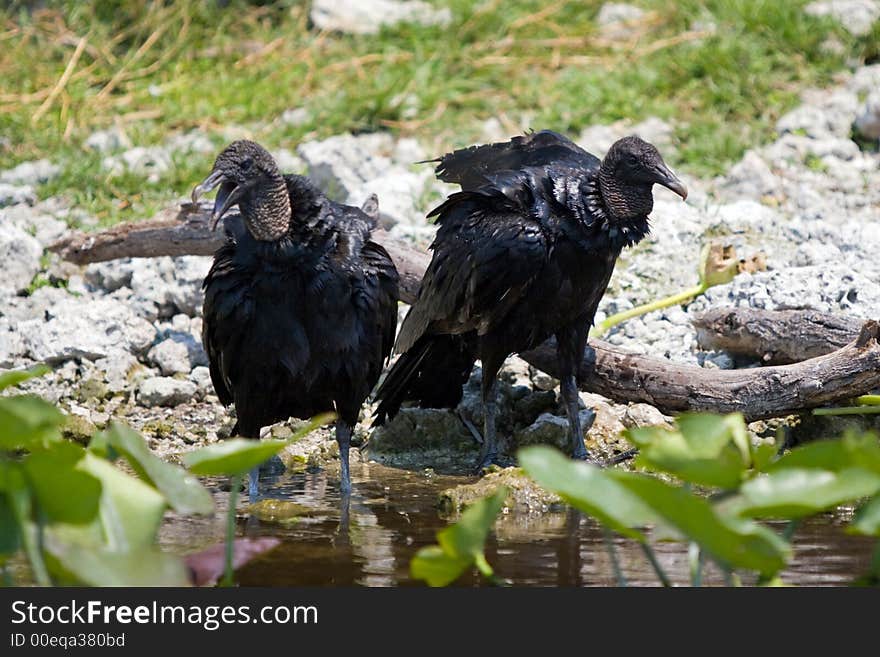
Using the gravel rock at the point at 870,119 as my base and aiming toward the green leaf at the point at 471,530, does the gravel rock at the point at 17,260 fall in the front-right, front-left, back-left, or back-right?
front-right

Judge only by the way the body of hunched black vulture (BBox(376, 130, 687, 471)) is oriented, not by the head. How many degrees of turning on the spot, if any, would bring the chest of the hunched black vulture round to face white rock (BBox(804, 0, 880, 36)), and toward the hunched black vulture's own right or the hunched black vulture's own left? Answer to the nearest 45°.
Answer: approximately 90° to the hunched black vulture's own left

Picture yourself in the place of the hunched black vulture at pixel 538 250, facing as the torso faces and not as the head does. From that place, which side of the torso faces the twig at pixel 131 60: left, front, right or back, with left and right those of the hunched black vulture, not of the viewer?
back

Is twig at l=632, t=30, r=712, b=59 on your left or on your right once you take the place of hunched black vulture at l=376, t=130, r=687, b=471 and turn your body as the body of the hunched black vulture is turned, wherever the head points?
on your left

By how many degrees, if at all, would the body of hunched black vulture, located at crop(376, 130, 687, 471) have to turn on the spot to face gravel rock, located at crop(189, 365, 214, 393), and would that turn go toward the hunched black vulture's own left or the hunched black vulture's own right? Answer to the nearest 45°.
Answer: approximately 180°

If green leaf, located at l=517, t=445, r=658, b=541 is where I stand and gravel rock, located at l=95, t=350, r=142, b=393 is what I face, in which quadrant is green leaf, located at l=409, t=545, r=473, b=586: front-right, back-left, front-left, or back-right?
front-left
